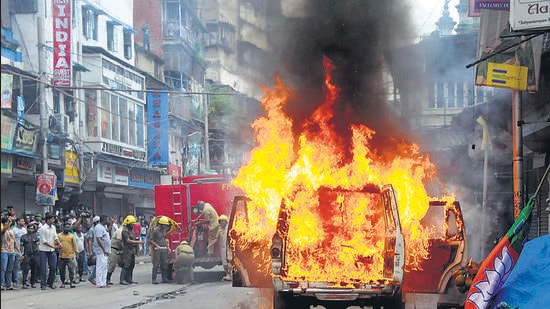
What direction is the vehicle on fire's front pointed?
away from the camera

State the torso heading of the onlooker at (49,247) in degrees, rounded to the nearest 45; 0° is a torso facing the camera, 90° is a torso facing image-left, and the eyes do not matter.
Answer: approximately 315°

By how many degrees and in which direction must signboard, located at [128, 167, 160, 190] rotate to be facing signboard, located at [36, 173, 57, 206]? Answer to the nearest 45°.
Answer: approximately 45° to its right

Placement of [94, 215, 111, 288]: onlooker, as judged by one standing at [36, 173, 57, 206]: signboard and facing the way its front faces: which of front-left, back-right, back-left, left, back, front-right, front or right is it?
front

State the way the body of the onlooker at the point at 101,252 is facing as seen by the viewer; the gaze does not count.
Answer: to the viewer's right

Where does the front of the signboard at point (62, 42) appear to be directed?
toward the camera

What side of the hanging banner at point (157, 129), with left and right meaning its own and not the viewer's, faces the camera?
front

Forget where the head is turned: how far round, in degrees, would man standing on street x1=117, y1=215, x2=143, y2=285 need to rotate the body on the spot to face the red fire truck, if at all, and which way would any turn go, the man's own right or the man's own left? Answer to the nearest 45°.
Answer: approximately 45° to the man's own left

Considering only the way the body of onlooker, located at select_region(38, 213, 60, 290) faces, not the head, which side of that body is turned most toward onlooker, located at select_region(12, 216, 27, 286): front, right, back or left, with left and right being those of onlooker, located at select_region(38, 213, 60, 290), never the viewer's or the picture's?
back

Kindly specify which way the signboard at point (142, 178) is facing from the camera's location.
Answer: facing the viewer and to the right of the viewer

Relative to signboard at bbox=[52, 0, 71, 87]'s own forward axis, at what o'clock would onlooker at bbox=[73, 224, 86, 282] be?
The onlooker is roughly at 12 o'clock from the signboard.

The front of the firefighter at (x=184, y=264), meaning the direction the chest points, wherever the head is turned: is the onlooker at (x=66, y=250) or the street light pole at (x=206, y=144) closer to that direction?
the street light pole
